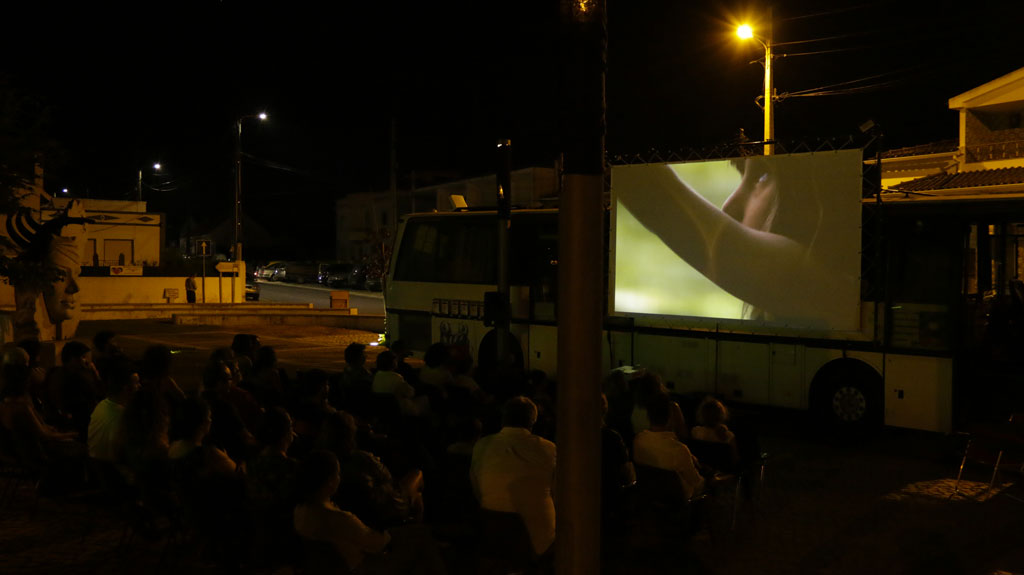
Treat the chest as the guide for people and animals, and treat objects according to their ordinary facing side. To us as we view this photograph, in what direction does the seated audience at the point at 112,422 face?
facing away from the viewer and to the right of the viewer

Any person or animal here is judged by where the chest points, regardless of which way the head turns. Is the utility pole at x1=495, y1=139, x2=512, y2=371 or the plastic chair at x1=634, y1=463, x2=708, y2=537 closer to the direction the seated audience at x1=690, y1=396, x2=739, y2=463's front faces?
the utility pole

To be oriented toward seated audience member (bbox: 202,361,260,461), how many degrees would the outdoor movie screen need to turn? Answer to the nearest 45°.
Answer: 0° — it already faces them

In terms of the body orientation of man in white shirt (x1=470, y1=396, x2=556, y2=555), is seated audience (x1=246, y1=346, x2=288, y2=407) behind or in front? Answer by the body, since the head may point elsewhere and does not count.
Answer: in front

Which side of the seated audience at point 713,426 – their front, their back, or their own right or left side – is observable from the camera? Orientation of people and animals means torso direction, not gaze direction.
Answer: back

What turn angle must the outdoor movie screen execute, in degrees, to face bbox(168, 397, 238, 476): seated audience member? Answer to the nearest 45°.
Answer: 0° — it already faces them

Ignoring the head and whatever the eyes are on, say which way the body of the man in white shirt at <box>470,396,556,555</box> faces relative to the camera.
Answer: away from the camera

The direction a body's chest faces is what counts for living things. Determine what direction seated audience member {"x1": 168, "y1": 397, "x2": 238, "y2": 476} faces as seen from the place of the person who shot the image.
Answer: facing away from the viewer and to the right of the viewer
